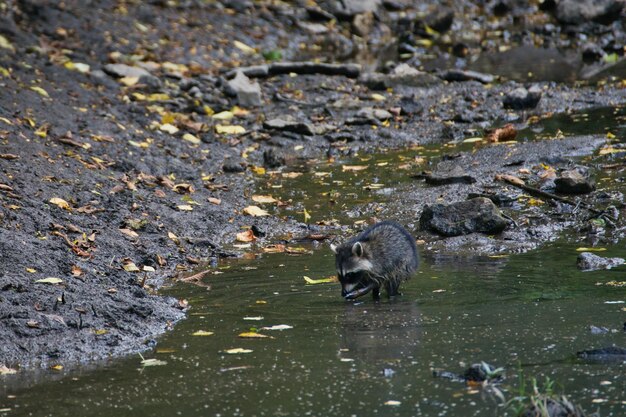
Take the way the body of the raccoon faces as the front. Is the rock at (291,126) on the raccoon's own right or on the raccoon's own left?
on the raccoon's own right

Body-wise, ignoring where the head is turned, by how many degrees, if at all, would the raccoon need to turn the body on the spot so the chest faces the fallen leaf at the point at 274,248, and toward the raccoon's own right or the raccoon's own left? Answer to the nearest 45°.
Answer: approximately 90° to the raccoon's own right

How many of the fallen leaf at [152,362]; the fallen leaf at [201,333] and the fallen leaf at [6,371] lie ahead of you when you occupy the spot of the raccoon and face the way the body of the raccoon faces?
3

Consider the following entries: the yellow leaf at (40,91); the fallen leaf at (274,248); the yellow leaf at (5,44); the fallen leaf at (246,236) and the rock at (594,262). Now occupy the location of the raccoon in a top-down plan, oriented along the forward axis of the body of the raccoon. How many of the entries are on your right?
4

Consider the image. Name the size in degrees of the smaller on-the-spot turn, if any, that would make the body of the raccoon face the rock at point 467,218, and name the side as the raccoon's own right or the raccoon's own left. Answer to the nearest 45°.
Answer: approximately 180°

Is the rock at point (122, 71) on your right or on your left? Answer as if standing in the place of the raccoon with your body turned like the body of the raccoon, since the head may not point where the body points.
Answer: on your right

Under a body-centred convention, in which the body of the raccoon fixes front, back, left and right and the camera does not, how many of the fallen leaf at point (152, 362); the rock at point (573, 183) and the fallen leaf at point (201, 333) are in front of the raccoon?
2

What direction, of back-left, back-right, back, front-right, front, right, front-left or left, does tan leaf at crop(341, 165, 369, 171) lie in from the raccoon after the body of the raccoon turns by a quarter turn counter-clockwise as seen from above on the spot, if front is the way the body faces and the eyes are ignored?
back-left

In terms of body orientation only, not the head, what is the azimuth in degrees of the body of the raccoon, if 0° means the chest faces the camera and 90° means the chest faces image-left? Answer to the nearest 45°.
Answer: approximately 45°

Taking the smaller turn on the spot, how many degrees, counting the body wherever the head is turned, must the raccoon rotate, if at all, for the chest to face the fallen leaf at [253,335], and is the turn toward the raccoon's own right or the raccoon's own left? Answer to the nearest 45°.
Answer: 0° — it already faces it

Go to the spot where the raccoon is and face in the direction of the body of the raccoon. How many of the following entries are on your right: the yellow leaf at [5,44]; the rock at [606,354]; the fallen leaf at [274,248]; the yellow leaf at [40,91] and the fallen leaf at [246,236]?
4

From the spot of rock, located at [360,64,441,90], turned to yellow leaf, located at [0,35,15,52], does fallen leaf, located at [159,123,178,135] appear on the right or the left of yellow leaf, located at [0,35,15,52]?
left

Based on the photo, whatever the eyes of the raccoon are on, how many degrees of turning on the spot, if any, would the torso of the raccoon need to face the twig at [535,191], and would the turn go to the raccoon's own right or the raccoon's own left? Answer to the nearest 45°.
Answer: approximately 180°
